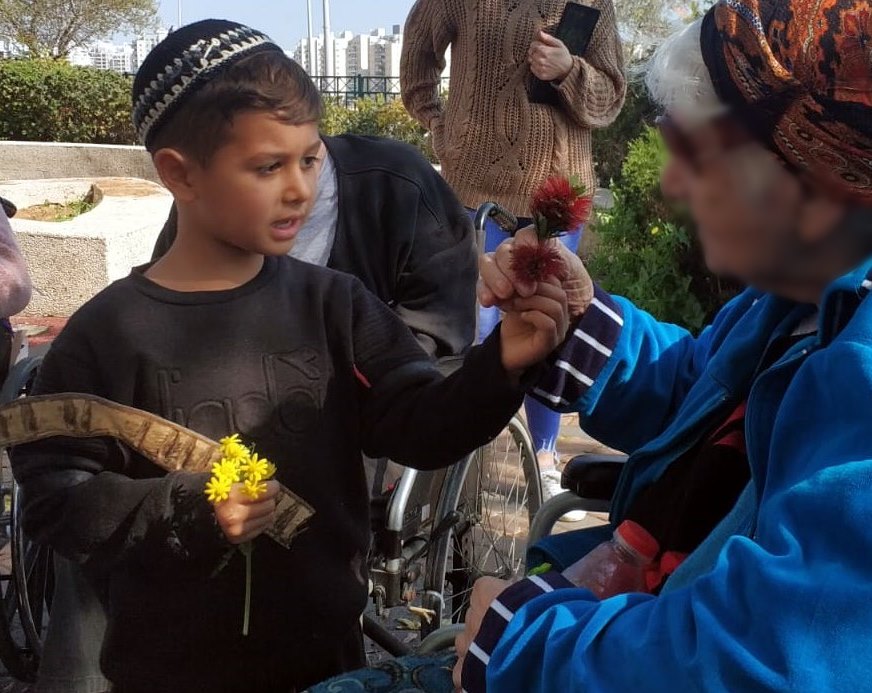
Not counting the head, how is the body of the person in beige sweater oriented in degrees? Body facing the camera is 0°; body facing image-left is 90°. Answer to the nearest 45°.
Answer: approximately 0°

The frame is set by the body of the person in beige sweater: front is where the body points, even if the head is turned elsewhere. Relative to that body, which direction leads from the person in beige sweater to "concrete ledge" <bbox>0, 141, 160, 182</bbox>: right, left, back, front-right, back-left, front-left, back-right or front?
back-right

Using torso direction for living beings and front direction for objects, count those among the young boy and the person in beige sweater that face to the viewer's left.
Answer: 0

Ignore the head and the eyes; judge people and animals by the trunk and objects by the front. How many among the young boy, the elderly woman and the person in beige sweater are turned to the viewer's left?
1

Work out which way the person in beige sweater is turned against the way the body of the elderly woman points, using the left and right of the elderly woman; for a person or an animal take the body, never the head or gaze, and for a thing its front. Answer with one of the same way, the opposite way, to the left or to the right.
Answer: to the left

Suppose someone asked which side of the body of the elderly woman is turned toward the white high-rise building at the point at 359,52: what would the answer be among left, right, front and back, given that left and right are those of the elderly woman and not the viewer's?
right

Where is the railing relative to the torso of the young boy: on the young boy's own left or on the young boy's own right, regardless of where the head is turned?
on the young boy's own left

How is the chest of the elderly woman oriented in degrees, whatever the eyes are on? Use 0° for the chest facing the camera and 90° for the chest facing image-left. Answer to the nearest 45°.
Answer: approximately 90°

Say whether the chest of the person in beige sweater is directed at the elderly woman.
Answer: yes

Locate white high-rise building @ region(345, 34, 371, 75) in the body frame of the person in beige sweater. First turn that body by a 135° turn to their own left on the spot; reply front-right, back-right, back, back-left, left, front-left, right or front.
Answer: front-left

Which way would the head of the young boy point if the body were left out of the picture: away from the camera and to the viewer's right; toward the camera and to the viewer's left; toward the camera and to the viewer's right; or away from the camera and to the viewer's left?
toward the camera and to the viewer's right

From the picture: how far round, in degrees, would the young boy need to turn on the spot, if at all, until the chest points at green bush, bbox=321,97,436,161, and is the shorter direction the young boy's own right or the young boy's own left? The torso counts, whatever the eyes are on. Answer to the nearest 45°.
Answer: approximately 135° to the young boy's own left

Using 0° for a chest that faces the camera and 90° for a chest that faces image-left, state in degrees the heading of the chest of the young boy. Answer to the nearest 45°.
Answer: approximately 315°

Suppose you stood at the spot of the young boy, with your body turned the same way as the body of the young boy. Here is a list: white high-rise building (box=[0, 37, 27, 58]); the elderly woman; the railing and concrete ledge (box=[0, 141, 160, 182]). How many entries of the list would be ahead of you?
1
